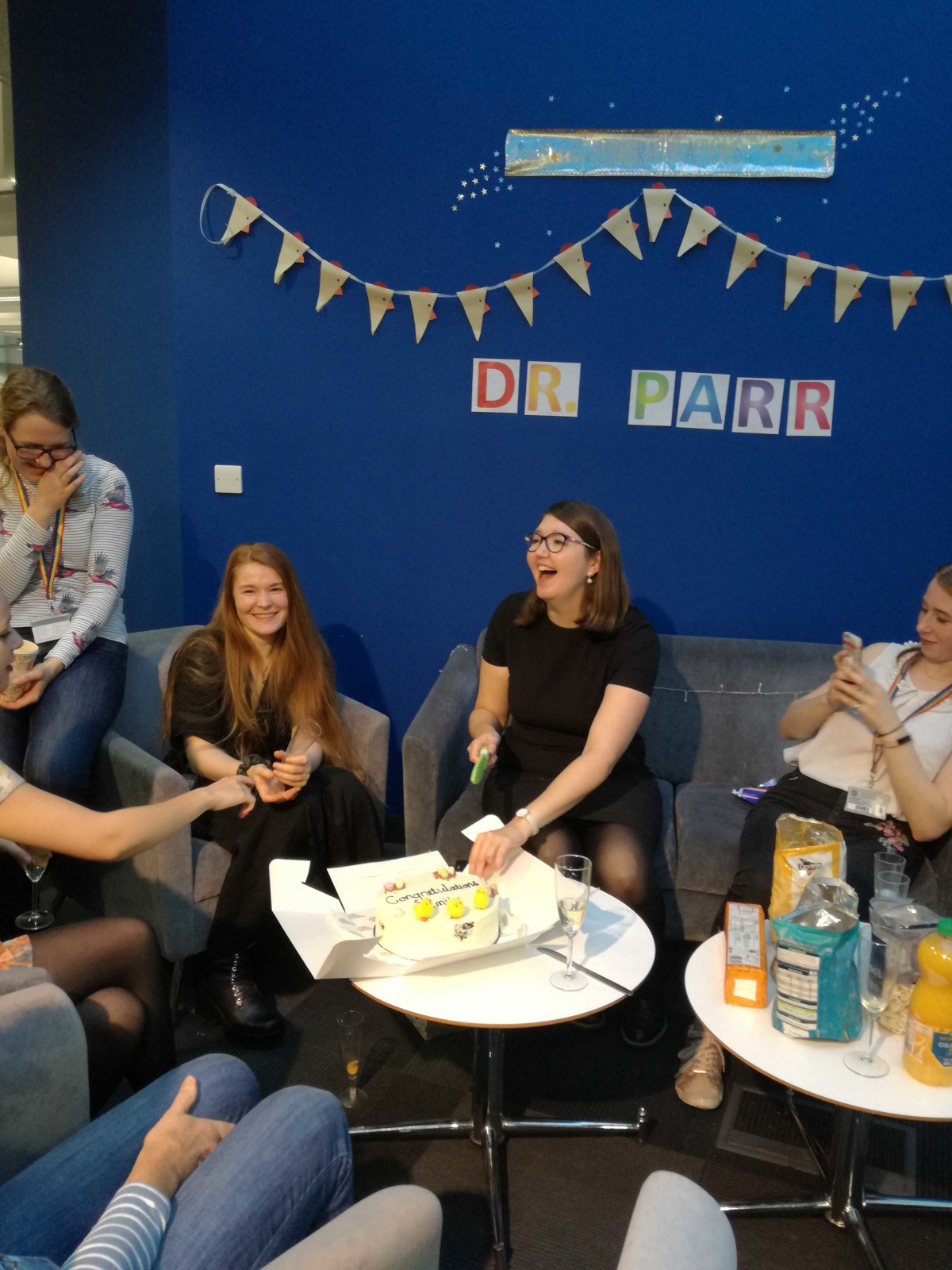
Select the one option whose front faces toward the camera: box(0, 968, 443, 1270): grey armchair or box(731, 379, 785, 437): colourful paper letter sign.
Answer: the colourful paper letter sign

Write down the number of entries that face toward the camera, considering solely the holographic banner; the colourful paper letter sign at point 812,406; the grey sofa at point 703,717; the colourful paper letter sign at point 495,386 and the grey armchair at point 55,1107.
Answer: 4

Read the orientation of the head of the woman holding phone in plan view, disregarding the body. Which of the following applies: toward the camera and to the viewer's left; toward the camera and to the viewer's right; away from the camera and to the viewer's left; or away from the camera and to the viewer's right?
toward the camera and to the viewer's left

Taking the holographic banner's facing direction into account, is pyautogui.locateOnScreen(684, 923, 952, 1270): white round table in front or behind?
in front

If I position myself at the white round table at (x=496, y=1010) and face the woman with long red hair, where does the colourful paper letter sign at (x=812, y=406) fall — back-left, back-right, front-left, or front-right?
front-right

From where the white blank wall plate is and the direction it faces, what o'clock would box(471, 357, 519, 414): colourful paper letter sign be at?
The colourful paper letter sign is roughly at 10 o'clock from the white blank wall plate.

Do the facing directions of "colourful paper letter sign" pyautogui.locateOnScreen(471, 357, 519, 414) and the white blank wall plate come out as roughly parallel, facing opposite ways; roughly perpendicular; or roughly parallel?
roughly parallel

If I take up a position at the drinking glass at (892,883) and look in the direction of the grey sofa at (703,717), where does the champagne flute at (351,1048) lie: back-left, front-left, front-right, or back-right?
front-left

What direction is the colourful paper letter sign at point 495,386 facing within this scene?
toward the camera

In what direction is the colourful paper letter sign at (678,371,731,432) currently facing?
toward the camera

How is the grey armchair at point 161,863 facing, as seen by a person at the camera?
facing the viewer and to the right of the viewer

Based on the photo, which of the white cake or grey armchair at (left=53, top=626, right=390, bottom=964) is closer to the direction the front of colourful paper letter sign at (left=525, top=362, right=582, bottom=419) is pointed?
the white cake

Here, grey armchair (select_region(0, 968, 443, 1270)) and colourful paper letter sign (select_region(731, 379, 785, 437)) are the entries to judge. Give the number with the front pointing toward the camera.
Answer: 1

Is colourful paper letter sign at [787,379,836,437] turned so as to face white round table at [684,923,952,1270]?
yes

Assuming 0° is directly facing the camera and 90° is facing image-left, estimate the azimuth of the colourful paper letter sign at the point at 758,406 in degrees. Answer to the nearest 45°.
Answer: approximately 0°

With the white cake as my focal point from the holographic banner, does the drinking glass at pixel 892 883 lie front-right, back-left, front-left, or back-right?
front-left

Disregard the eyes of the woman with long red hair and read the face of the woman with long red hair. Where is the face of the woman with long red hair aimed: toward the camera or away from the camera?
toward the camera

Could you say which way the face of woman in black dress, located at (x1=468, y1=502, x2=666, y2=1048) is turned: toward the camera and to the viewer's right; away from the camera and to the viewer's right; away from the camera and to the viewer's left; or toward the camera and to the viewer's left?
toward the camera and to the viewer's left

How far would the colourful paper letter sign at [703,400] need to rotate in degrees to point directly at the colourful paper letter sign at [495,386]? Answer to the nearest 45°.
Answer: approximately 90° to its right

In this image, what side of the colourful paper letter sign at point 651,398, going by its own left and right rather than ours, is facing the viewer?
front
